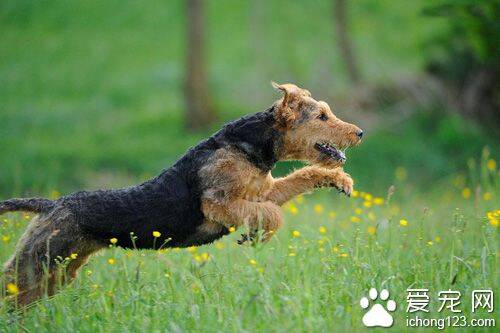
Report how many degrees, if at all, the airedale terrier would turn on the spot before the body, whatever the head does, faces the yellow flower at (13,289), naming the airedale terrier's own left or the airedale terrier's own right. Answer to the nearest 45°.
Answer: approximately 135° to the airedale terrier's own right

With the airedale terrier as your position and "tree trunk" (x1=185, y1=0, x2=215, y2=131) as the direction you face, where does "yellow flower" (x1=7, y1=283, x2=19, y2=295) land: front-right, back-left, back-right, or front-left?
back-left

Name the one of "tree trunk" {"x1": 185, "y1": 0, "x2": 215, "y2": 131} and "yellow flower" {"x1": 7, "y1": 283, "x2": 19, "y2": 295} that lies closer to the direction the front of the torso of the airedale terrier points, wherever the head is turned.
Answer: the tree trunk

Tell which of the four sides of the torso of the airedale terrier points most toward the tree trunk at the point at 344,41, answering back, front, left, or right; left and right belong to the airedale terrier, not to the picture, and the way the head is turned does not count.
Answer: left

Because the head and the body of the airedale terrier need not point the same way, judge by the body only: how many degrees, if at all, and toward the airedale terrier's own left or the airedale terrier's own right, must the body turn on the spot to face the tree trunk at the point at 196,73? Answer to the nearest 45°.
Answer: approximately 90° to the airedale terrier's own left

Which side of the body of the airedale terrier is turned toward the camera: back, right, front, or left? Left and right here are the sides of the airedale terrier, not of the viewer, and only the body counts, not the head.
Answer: right

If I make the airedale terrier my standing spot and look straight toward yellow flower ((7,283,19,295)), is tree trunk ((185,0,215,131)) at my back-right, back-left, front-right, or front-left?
back-right
